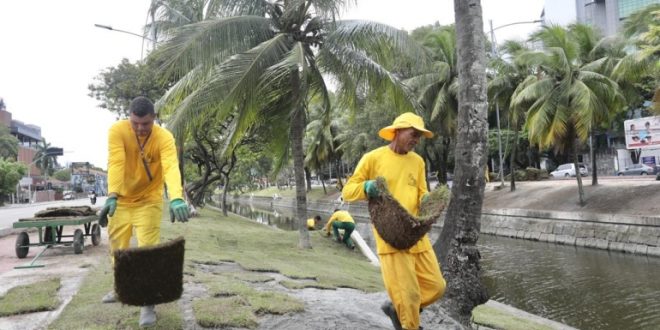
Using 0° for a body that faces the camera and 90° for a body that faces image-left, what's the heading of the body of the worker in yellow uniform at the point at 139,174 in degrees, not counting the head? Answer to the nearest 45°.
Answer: approximately 0°

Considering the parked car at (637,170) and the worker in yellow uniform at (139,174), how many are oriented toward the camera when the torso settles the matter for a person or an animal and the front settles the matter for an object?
1

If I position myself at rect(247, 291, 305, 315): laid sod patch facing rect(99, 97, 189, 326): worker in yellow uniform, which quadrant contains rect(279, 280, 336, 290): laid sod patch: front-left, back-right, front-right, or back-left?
back-right

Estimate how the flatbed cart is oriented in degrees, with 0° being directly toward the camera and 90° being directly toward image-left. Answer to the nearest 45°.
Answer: approximately 45°

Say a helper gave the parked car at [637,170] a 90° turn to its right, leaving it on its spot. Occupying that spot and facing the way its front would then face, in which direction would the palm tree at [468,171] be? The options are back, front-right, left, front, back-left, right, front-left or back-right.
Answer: back

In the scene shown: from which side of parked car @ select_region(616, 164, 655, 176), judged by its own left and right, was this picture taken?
left

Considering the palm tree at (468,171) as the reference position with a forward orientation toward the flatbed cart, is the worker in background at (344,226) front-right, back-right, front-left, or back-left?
front-right

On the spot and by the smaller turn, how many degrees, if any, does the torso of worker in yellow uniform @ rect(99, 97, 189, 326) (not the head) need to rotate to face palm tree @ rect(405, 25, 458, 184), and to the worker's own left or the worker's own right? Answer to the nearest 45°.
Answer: approximately 135° to the worker's own left
